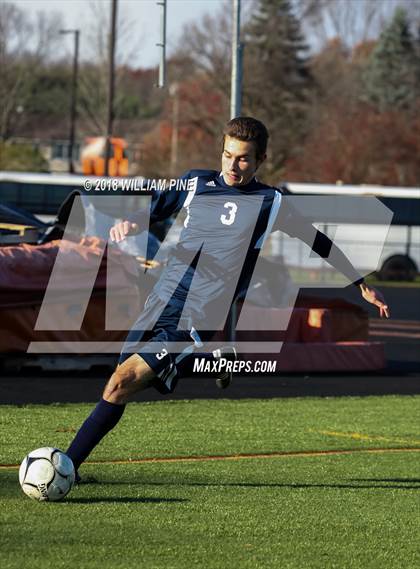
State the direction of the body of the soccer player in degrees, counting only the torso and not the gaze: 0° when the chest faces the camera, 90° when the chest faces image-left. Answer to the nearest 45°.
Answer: approximately 0°
